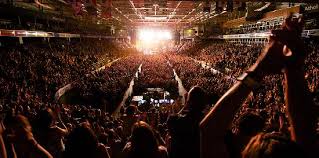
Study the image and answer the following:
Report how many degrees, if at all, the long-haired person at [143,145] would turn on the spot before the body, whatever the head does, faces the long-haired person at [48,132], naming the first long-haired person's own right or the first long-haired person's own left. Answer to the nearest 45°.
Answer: approximately 45° to the first long-haired person's own left

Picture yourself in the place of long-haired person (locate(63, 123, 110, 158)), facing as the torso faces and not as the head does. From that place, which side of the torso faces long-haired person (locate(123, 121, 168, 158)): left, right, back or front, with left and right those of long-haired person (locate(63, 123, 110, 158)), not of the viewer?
right

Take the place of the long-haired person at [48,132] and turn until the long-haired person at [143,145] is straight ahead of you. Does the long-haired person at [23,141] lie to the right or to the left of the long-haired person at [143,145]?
right

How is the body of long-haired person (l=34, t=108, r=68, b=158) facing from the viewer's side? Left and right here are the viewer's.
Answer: facing away from the viewer and to the right of the viewer

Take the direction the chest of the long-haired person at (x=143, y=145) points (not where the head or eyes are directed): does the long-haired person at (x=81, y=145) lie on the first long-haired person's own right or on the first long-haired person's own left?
on the first long-haired person's own left

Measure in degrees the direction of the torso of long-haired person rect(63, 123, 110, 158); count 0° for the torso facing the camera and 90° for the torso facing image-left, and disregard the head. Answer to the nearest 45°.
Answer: approximately 180°

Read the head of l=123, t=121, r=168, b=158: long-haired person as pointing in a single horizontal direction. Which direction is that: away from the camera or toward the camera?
away from the camera

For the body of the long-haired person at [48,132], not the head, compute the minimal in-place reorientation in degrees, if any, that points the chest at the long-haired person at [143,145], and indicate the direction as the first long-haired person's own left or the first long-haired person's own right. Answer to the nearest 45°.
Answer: approximately 90° to the first long-haired person's own right

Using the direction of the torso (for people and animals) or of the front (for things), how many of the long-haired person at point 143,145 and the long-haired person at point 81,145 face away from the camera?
2

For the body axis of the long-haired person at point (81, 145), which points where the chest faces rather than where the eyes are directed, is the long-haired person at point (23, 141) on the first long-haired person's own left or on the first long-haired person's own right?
on the first long-haired person's own left

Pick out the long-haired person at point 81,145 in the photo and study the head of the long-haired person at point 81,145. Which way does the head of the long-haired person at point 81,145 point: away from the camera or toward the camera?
away from the camera

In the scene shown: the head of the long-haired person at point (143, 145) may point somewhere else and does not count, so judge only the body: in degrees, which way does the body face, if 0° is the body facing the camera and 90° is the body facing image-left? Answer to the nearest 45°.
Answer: approximately 180°
